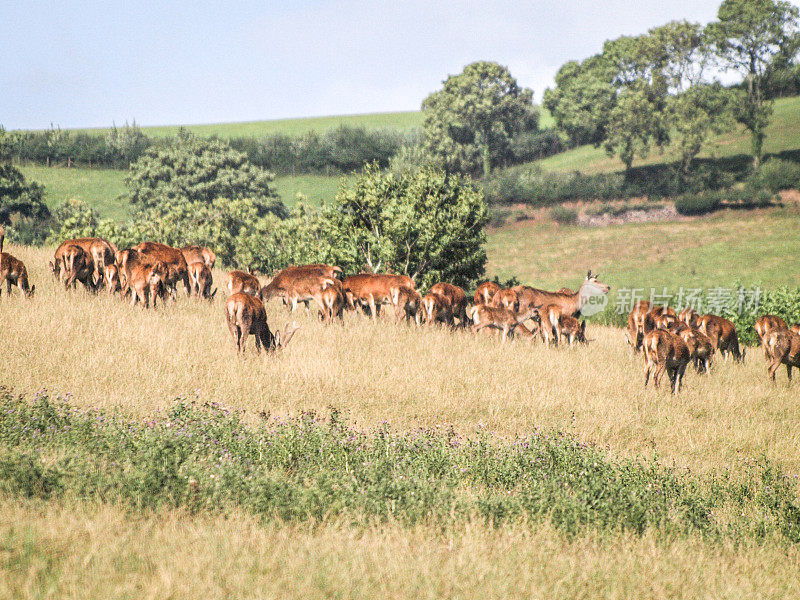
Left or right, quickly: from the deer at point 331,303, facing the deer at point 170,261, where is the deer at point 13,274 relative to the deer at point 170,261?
left

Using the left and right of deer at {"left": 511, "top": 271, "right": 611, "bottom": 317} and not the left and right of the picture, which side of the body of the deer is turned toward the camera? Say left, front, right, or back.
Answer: right

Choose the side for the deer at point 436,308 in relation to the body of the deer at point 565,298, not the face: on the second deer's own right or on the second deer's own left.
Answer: on the second deer's own right

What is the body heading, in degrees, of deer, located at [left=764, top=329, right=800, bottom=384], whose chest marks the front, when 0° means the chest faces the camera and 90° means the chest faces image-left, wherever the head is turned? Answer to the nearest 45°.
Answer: approximately 225°

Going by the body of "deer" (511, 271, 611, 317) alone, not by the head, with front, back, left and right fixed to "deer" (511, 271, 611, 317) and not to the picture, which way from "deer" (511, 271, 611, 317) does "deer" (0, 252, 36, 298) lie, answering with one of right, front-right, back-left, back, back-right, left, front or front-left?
back-right

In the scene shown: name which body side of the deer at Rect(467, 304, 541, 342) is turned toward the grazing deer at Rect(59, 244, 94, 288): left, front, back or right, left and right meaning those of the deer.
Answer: back

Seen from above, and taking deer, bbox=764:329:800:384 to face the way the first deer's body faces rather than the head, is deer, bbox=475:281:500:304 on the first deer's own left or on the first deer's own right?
on the first deer's own left

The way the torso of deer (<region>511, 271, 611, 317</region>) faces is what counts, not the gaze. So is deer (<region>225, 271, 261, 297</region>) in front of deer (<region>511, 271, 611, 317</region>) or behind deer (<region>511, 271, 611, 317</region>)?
behind

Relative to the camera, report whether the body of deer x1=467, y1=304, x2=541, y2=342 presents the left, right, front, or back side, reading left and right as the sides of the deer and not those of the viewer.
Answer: right

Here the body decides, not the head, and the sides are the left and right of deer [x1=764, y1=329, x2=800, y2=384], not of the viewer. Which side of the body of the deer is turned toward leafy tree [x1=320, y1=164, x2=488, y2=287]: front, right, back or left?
left
